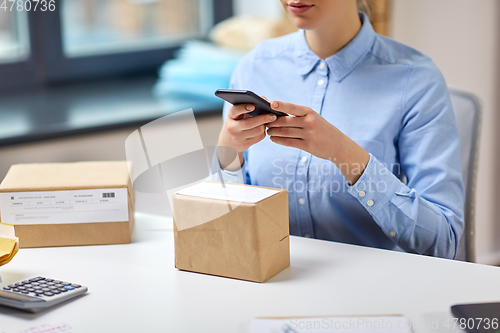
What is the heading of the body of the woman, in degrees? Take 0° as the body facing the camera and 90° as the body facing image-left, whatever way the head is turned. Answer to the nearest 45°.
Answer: approximately 45°

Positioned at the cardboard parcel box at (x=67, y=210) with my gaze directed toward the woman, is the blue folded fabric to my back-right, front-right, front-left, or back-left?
front-left

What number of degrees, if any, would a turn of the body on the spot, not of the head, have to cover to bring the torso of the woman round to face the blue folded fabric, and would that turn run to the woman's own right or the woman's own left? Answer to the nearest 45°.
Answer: approximately 90° to the woman's own right

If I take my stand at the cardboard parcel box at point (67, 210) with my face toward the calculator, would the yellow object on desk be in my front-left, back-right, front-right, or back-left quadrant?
front-right
